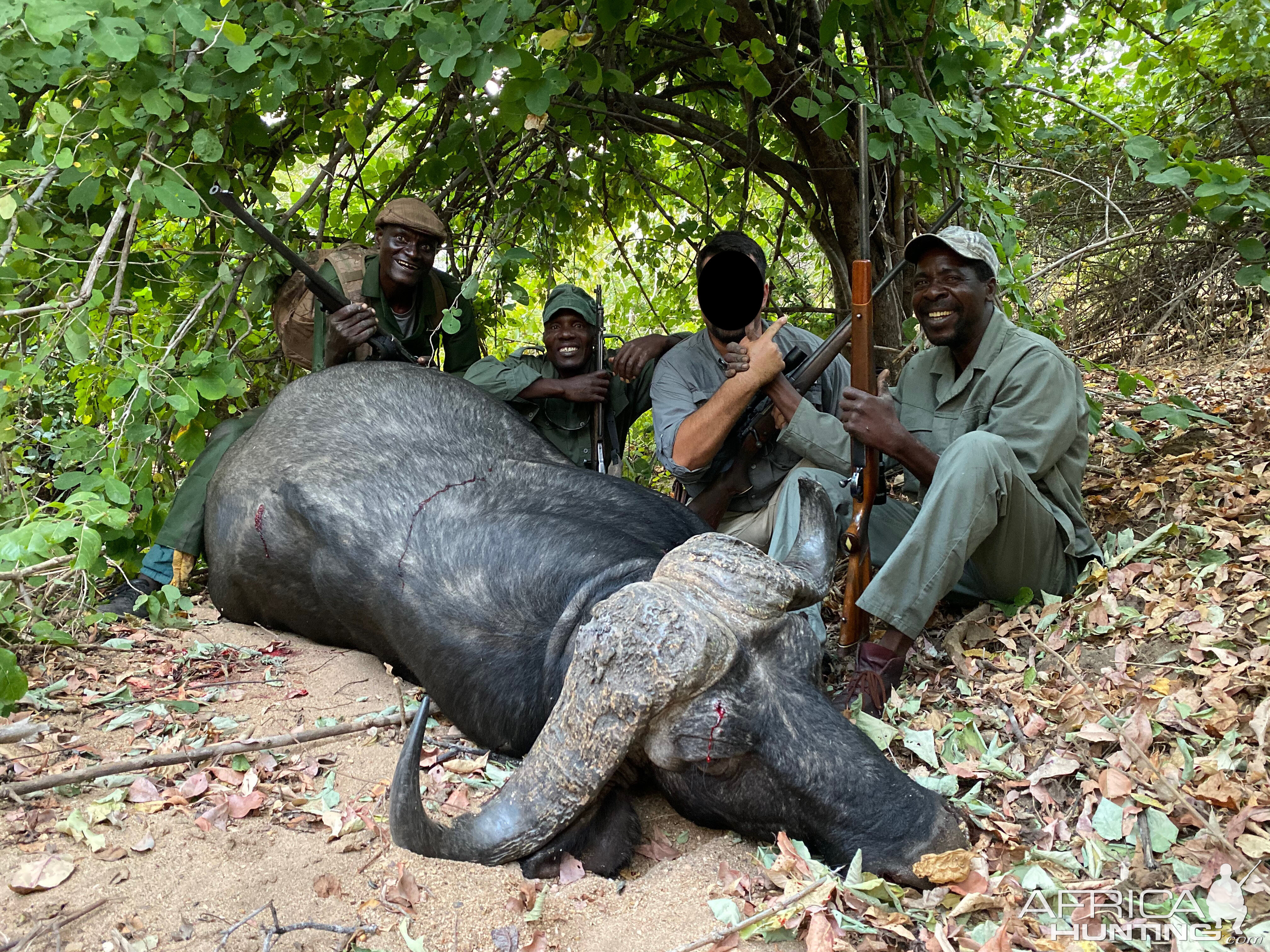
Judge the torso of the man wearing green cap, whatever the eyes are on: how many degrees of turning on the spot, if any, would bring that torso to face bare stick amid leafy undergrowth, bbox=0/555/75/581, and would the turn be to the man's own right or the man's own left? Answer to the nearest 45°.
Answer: approximately 45° to the man's own right

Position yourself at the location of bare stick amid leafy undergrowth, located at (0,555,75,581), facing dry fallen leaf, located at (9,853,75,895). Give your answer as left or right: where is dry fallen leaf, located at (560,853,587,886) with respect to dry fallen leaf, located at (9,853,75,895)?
left

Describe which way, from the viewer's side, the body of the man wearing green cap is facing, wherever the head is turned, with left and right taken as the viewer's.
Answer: facing the viewer

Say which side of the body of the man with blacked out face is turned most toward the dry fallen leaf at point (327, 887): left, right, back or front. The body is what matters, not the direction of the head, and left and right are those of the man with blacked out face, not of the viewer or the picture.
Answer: front

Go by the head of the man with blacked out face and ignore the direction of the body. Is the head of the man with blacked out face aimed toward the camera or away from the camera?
toward the camera

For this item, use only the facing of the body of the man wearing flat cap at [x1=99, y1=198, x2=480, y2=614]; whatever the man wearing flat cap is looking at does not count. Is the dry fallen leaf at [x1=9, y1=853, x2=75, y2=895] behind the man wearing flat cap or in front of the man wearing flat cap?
in front

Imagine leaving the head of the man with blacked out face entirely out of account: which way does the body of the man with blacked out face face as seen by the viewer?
toward the camera

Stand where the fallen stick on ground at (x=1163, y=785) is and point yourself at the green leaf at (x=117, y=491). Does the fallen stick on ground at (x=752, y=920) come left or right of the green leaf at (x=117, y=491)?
left

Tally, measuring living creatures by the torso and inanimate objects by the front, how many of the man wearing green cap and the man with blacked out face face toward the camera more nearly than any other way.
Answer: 2

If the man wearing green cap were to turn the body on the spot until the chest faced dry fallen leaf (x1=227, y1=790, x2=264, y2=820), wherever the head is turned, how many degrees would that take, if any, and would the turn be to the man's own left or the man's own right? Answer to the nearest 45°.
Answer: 0° — they already face it

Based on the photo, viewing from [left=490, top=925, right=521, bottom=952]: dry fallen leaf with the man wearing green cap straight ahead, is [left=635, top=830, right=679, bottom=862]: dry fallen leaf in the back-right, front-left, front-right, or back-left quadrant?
front-right

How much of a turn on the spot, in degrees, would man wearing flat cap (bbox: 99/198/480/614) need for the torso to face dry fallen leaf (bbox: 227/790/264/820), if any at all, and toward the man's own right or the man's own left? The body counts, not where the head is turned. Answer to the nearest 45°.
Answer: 0° — they already face it

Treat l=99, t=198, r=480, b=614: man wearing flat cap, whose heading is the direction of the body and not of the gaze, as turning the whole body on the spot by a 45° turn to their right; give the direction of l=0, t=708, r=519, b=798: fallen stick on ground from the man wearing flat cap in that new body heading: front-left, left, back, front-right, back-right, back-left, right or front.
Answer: front-left

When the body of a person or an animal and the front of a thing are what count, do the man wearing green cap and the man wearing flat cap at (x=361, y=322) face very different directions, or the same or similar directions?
same or similar directions

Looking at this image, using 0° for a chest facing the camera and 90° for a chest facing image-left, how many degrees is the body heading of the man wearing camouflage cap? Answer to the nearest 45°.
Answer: approximately 45°
